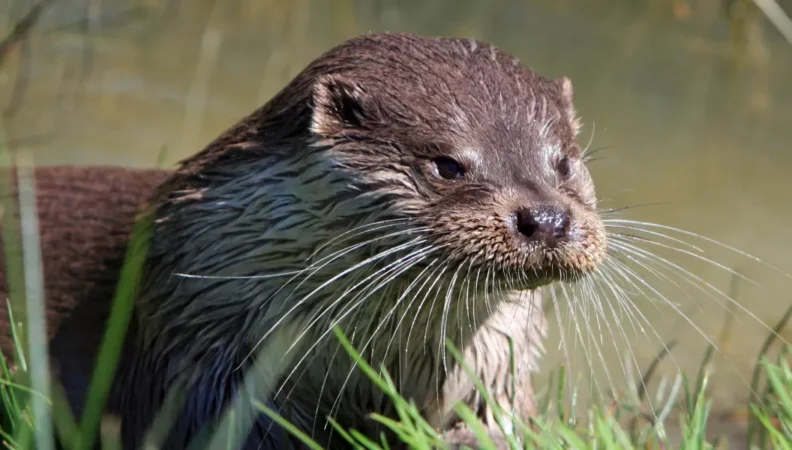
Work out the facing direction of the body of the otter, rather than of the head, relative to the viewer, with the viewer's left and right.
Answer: facing the viewer and to the right of the viewer
